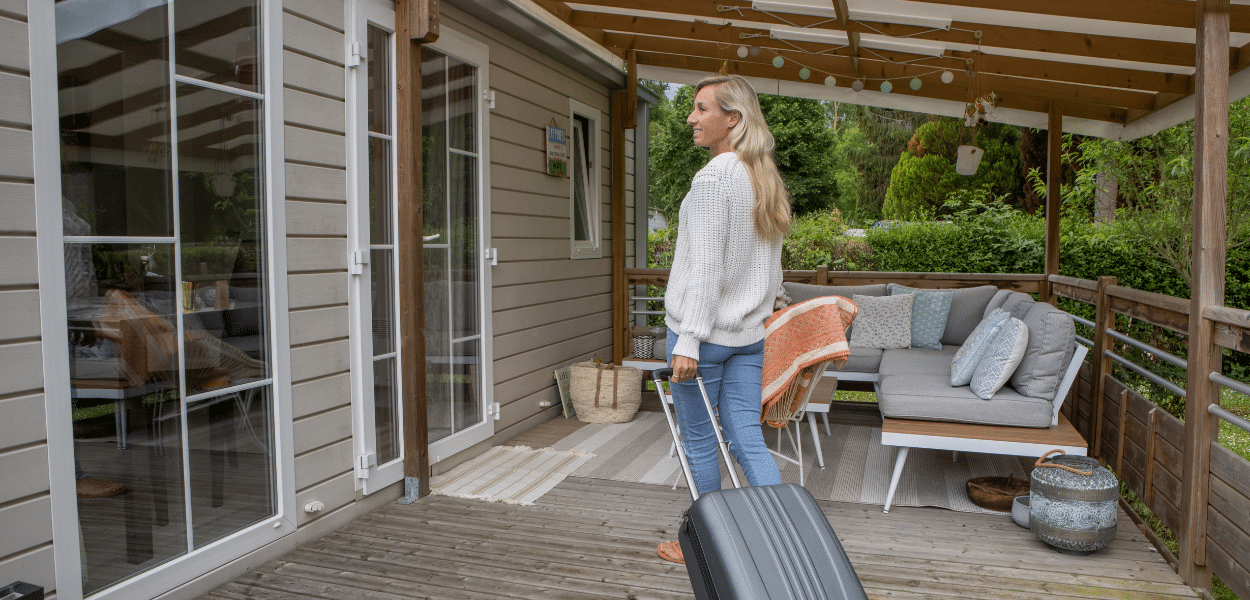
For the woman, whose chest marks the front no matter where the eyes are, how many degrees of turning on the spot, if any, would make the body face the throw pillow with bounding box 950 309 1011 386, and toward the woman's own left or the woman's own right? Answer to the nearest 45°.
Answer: approximately 90° to the woman's own right

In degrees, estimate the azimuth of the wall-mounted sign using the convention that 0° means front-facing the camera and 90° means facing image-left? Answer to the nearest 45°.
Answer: approximately 315°

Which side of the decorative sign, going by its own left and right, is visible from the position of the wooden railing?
front

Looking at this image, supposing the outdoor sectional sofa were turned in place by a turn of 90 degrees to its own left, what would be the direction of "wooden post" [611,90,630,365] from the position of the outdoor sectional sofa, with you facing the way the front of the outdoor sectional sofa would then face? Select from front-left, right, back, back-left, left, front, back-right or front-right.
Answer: back

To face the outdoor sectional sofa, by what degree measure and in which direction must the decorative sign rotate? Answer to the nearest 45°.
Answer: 0° — it already faces it

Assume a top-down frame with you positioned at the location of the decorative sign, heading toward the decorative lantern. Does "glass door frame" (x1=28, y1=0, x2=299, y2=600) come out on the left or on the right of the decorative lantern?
right

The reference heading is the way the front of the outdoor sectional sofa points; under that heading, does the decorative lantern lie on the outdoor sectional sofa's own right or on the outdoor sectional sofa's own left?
on the outdoor sectional sofa's own left

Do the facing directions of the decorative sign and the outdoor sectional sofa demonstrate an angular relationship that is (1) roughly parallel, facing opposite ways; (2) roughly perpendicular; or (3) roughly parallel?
roughly perpendicular

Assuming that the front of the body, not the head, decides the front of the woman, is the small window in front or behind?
in front

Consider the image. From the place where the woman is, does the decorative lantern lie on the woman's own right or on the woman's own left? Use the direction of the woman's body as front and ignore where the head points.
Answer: on the woman's own right
